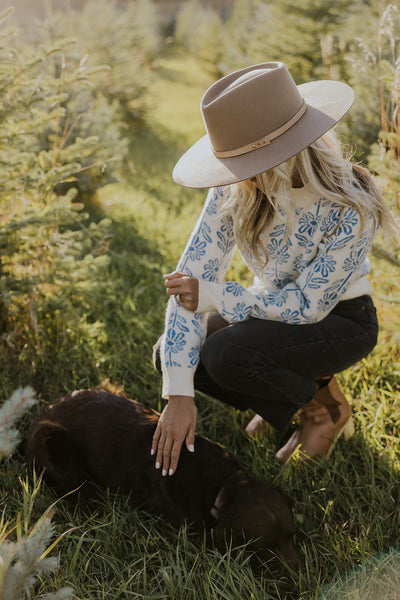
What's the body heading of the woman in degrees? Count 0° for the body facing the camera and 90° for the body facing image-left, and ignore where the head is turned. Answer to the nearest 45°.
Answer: approximately 45°
